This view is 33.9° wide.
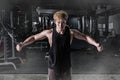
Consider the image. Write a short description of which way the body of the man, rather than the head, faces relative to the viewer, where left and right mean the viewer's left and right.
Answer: facing the viewer
